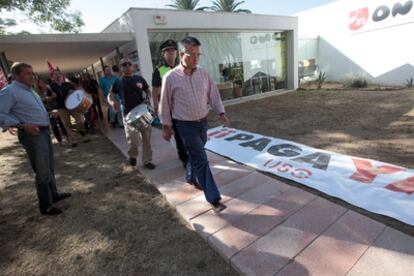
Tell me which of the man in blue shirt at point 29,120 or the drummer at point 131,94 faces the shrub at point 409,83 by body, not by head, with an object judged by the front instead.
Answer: the man in blue shirt

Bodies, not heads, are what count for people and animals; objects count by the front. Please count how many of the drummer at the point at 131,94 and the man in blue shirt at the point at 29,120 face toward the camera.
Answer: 1

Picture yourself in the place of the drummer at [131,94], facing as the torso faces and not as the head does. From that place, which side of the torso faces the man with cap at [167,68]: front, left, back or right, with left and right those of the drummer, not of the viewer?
left

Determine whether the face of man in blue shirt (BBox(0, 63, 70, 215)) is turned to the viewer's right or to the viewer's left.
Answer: to the viewer's right

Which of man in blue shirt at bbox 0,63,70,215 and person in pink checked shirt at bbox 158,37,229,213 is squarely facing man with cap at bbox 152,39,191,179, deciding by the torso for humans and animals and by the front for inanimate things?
the man in blue shirt

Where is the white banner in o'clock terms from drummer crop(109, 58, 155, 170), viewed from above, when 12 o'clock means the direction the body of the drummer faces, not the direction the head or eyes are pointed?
The white banner is roughly at 10 o'clock from the drummer.

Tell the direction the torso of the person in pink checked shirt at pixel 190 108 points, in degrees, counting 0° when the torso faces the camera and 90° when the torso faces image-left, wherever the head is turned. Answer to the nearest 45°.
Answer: approximately 315°

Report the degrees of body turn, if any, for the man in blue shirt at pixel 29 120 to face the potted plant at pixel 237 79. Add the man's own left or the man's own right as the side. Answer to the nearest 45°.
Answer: approximately 45° to the man's own left

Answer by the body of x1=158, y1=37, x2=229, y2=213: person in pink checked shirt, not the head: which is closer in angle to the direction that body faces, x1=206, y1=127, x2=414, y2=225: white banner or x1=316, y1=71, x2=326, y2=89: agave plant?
the white banner

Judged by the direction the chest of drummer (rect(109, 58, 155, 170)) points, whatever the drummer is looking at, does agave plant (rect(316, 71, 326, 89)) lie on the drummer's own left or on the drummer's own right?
on the drummer's own left

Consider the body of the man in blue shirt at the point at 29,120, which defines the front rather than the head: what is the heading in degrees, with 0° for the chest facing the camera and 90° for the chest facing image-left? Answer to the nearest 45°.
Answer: approximately 270°

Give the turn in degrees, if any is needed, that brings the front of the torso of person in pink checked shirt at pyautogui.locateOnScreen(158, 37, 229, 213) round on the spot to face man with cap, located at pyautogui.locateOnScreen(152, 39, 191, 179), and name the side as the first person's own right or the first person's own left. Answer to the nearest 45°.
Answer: approximately 135° to the first person's own left
